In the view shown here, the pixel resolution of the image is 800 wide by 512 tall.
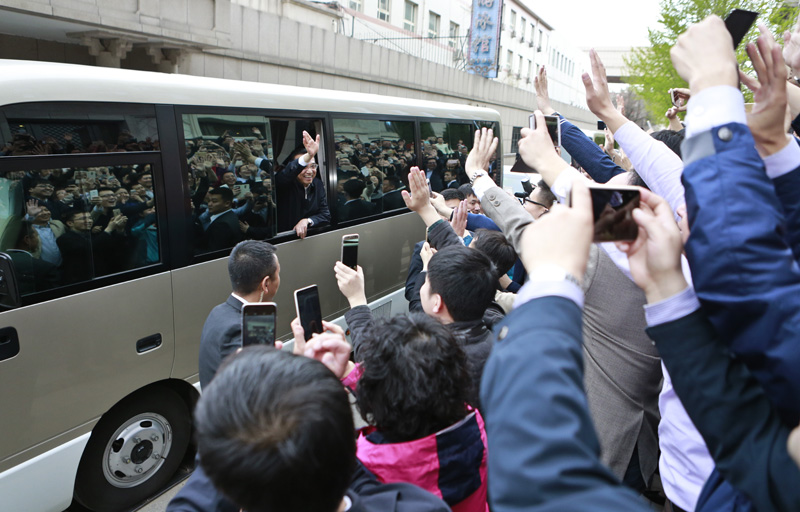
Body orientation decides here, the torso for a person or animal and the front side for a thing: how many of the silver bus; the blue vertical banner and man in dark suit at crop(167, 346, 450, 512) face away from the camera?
1

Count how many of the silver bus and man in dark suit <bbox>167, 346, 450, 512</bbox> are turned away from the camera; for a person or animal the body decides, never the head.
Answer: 1

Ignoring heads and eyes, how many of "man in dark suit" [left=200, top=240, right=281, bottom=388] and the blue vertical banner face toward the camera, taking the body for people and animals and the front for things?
1

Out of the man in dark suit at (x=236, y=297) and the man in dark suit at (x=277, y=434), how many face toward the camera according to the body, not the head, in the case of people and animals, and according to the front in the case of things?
0

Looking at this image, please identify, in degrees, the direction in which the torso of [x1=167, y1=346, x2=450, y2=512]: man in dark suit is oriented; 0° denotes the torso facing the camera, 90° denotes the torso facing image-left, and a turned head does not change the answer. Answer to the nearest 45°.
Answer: approximately 180°

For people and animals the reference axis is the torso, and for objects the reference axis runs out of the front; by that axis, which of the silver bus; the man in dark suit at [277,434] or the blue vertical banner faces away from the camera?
the man in dark suit

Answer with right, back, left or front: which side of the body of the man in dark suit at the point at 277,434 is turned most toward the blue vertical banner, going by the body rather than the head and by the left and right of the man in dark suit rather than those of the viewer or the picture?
front

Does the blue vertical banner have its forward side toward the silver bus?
yes

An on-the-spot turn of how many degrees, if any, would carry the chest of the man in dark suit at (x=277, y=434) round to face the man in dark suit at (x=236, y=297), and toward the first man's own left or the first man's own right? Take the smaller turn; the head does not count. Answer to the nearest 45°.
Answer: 0° — they already face them

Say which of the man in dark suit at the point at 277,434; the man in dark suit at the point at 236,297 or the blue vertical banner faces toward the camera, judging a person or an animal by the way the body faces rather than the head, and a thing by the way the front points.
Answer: the blue vertical banner

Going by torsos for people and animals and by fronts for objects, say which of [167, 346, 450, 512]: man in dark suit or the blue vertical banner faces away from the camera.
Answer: the man in dark suit

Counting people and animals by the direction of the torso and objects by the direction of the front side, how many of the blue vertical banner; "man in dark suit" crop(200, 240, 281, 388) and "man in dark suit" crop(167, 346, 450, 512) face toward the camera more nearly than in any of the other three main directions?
1
